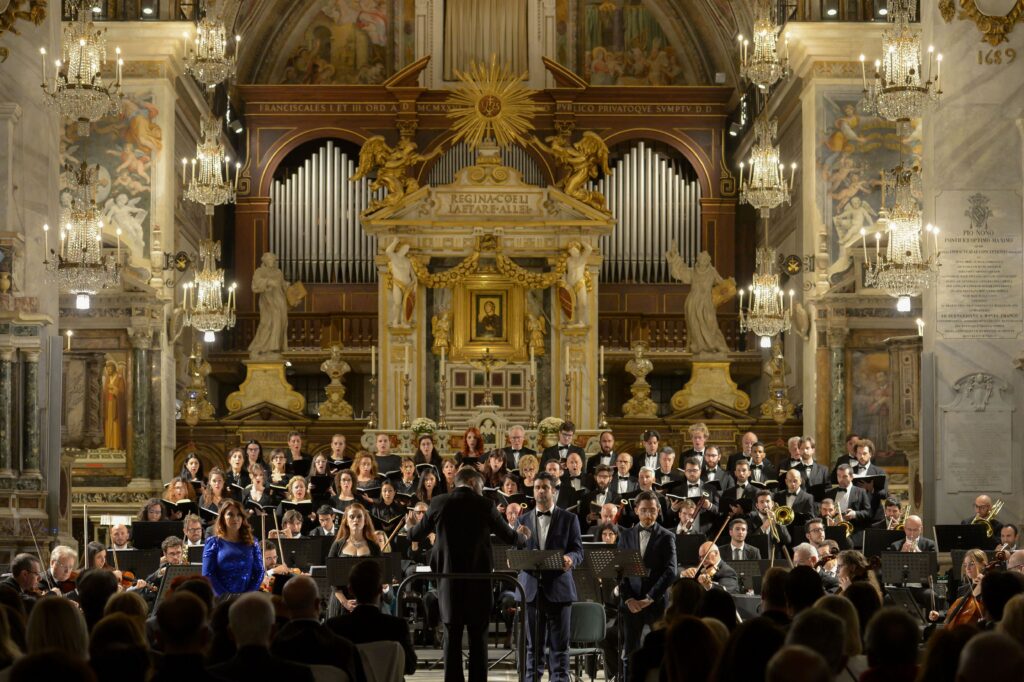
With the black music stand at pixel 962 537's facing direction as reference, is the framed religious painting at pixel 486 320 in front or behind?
in front

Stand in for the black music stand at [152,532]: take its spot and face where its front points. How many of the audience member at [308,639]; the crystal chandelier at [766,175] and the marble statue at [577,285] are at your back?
1

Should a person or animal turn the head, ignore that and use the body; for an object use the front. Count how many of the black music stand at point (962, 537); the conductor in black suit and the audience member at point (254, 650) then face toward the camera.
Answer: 0

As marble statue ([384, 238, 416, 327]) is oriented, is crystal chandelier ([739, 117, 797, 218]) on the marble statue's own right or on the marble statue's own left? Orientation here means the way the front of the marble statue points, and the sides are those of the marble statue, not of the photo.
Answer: on the marble statue's own left

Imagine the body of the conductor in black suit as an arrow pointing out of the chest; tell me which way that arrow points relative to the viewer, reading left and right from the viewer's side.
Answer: facing away from the viewer

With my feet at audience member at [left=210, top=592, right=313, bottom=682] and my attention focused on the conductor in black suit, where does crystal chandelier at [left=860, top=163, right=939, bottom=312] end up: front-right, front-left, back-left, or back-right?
front-right

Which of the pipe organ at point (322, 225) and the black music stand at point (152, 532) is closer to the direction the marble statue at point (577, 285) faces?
the black music stand

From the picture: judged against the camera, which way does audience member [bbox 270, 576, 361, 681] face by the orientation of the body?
away from the camera

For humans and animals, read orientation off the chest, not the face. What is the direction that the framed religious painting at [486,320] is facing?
toward the camera

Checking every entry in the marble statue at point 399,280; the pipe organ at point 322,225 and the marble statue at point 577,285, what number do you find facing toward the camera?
3

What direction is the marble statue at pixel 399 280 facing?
toward the camera

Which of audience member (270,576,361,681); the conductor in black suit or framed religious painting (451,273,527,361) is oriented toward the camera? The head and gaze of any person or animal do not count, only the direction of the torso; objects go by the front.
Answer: the framed religious painting

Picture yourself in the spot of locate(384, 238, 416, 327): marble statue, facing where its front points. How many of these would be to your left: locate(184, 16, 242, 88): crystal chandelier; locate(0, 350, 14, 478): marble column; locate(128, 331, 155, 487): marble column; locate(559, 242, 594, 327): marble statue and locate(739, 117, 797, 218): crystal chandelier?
2

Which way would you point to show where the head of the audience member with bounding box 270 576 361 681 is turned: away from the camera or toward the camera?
away from the camera

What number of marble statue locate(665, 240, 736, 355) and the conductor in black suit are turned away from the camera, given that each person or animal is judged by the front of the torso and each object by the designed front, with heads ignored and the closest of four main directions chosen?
1

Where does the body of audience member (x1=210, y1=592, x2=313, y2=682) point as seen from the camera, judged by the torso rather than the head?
away from the camera
